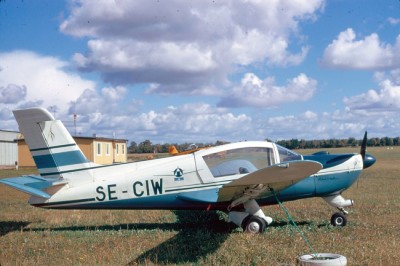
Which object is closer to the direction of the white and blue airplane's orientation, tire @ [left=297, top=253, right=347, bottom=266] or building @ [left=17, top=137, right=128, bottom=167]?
the tire

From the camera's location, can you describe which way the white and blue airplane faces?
facing to the right of the viewer
